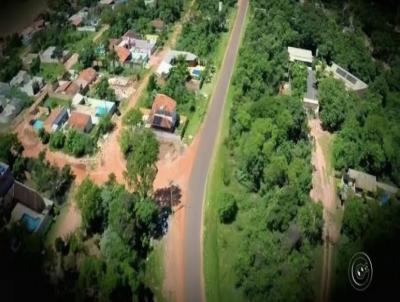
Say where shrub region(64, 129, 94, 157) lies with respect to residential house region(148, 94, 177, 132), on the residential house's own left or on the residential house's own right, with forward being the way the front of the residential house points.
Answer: on the residential house's own right

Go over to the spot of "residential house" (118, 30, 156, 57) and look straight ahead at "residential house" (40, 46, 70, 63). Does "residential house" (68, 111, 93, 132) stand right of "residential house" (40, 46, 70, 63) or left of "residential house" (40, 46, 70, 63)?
left

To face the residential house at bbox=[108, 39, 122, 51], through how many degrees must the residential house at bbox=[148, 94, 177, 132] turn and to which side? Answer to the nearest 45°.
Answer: approximately 180°

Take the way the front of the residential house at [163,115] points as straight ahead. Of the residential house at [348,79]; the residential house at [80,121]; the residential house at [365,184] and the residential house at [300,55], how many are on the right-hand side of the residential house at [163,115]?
1

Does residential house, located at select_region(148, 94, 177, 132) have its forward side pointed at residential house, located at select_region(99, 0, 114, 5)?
no

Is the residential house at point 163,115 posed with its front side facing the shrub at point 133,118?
no

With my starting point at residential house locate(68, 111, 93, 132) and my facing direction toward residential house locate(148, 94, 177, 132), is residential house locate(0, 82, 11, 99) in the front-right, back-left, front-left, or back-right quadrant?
back-left

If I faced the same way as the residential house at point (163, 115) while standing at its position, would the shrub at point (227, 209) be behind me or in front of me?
in front
